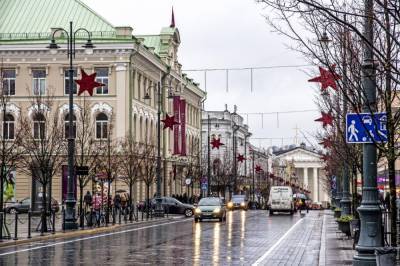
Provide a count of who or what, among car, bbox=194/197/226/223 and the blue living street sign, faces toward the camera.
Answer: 2

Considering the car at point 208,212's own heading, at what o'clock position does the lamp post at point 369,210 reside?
The lamp post is roughly at 12 o'clock from the car.

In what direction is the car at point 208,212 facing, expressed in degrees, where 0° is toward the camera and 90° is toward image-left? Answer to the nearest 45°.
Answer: approximately 0°

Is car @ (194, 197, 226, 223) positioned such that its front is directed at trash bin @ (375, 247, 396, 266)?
yes

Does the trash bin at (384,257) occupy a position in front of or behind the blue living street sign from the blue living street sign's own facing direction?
in front

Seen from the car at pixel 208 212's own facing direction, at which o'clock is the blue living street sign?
The blue living street sign is roughly at 12 o'clock from the car.

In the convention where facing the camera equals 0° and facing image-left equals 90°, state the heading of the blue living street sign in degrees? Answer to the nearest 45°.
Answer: approximately 0°

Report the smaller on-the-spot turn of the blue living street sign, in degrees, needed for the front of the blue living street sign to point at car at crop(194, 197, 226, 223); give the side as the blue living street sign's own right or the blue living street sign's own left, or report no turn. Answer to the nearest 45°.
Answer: approximately 180°
